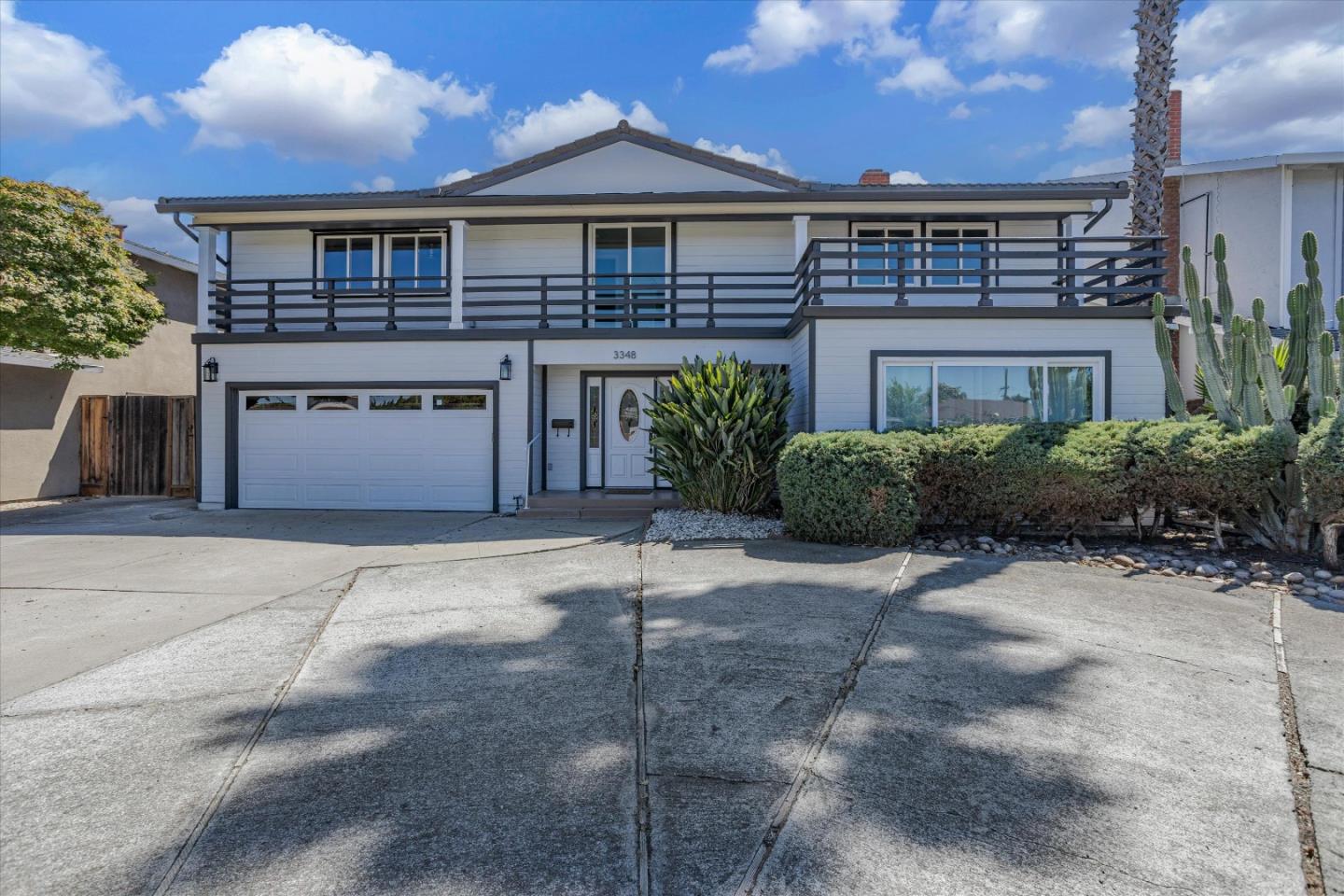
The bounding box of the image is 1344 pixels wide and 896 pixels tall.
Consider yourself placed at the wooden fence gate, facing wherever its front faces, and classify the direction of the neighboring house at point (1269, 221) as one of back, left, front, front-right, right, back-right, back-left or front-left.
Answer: front-left

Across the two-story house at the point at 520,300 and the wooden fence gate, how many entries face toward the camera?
2

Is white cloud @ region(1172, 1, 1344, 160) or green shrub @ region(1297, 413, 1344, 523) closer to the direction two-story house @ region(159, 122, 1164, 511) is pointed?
the green shrub

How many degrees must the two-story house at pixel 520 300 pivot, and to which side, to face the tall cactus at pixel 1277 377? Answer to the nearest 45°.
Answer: approximately 45° to its left

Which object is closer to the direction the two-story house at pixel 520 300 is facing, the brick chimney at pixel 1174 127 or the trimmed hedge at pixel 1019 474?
the trimmed hedge

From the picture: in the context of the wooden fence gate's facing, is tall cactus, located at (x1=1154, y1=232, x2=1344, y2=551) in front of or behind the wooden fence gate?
in front

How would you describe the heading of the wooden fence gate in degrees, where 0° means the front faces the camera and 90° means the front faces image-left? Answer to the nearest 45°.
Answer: approximately 0°

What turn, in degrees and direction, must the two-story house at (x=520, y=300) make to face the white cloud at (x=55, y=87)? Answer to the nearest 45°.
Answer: approximately 90° to its right

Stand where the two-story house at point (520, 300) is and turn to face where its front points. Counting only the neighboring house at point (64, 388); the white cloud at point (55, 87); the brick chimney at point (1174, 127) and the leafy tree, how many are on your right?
3

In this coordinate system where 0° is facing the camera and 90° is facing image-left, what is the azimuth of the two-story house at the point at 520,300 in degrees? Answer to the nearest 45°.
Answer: approximately 0°

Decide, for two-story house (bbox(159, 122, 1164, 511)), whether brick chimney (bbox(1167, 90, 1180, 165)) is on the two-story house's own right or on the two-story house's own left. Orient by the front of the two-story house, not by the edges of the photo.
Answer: on the two-story house's own left

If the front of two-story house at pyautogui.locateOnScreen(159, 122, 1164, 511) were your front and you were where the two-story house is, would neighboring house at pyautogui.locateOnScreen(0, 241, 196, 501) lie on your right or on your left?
on your right

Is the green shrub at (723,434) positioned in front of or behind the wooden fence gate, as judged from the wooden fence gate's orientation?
in front
